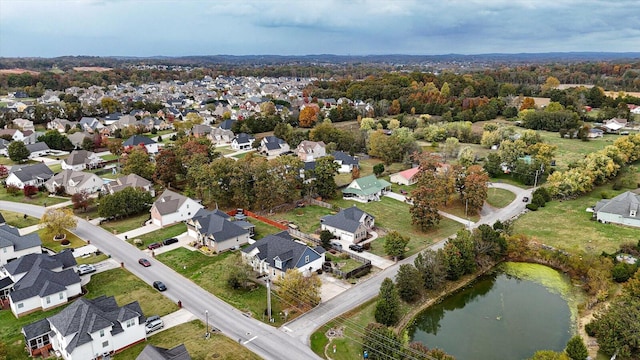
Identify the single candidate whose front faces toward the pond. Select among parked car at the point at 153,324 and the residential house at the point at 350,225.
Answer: the residential house

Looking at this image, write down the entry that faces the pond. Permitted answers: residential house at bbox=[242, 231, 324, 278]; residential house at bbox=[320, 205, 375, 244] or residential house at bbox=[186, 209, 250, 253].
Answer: residential house at bbox=[320, 205, 375, 244]

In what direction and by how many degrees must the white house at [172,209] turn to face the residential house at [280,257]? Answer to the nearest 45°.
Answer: approximately 90° to its left

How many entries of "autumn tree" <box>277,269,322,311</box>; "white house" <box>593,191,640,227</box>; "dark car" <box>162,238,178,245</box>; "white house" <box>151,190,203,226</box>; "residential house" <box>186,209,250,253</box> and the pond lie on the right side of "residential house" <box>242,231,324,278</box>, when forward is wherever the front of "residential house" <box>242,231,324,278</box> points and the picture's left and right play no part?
3

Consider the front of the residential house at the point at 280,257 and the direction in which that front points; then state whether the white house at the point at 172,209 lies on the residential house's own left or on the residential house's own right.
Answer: on the residential house's own right

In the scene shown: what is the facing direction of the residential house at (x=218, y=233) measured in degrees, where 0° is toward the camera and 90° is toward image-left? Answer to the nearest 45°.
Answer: approximately 45°

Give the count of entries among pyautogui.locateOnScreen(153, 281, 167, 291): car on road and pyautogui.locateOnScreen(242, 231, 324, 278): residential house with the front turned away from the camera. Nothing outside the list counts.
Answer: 0

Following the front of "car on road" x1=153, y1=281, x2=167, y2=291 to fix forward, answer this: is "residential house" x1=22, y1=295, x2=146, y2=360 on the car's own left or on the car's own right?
on the car's own right

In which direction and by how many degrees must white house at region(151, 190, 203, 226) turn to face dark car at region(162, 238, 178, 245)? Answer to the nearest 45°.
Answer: approximately 45° to its left

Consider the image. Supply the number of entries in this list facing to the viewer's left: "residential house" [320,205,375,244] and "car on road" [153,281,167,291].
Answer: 0

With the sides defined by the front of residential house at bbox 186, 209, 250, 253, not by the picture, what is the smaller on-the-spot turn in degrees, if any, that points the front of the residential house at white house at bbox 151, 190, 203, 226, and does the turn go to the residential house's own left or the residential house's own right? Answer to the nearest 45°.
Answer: approximately 90° to the residential house's own right

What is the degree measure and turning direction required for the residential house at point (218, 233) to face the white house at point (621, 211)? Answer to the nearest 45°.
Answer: approximately 135° to its left

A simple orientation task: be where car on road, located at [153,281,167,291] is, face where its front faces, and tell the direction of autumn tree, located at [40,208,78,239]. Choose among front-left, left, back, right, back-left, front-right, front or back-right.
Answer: back

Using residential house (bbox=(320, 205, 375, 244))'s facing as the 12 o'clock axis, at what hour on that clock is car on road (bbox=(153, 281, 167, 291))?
The car on road is roughly at 3 o'clock from the residential house.

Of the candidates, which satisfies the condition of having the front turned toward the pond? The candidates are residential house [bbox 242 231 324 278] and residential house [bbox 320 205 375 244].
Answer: residential house [bbox 320 205 375 244]
